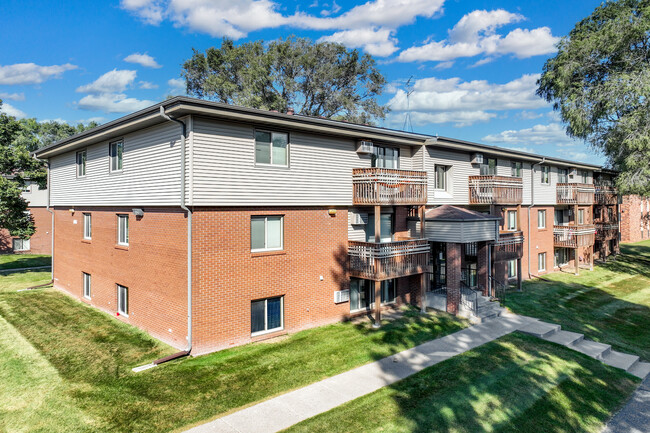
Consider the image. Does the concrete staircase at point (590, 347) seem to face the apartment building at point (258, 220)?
no

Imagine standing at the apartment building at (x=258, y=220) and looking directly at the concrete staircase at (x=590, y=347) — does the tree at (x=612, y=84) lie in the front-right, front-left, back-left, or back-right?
front-left

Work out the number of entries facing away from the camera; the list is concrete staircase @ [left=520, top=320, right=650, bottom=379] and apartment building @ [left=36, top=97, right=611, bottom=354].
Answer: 0

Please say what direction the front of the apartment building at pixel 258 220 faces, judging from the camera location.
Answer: facing the viewer and to the right of the viewer

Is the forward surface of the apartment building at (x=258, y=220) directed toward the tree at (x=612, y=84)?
no

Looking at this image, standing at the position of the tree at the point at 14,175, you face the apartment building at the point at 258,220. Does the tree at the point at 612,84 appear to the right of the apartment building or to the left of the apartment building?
left

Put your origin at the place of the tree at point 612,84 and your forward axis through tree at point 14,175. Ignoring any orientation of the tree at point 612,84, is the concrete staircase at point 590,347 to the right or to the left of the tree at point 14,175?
left

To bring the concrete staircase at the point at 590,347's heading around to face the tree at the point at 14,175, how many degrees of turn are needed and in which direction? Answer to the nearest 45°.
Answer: approximately 135° to its right

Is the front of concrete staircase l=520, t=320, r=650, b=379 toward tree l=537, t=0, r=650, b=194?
no

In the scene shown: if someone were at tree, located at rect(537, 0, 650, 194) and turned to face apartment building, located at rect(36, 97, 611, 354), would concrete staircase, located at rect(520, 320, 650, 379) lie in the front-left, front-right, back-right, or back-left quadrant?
front-left
